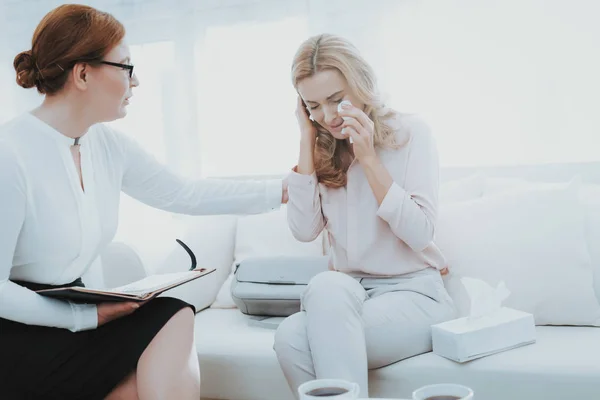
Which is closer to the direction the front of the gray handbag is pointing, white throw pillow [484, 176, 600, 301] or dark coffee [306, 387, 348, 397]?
the dark coffee

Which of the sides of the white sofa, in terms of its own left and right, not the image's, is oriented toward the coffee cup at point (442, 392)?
front

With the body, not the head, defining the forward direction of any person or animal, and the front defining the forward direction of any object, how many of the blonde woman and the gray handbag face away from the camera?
0

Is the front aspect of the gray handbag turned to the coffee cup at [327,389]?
yes

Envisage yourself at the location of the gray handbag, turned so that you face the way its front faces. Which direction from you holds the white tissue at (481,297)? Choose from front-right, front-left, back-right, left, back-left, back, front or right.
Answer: front-left

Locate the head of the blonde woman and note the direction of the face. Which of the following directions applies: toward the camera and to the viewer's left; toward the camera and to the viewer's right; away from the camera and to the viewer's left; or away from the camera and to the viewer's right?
toward the camera and to the viewer's left

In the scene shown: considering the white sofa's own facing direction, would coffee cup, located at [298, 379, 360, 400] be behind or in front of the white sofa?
in front

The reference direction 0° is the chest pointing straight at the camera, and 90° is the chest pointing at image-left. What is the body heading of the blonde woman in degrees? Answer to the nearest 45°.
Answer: approximately 45°

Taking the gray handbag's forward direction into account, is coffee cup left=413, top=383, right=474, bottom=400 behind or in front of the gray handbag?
in front

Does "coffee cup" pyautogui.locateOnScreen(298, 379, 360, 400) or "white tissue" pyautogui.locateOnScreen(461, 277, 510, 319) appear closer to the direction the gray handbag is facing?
the coffee cup

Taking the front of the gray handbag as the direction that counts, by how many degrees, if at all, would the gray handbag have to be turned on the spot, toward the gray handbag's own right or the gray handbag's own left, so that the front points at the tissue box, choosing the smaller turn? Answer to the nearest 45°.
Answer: approximately 45° to the gray handbag's own left
